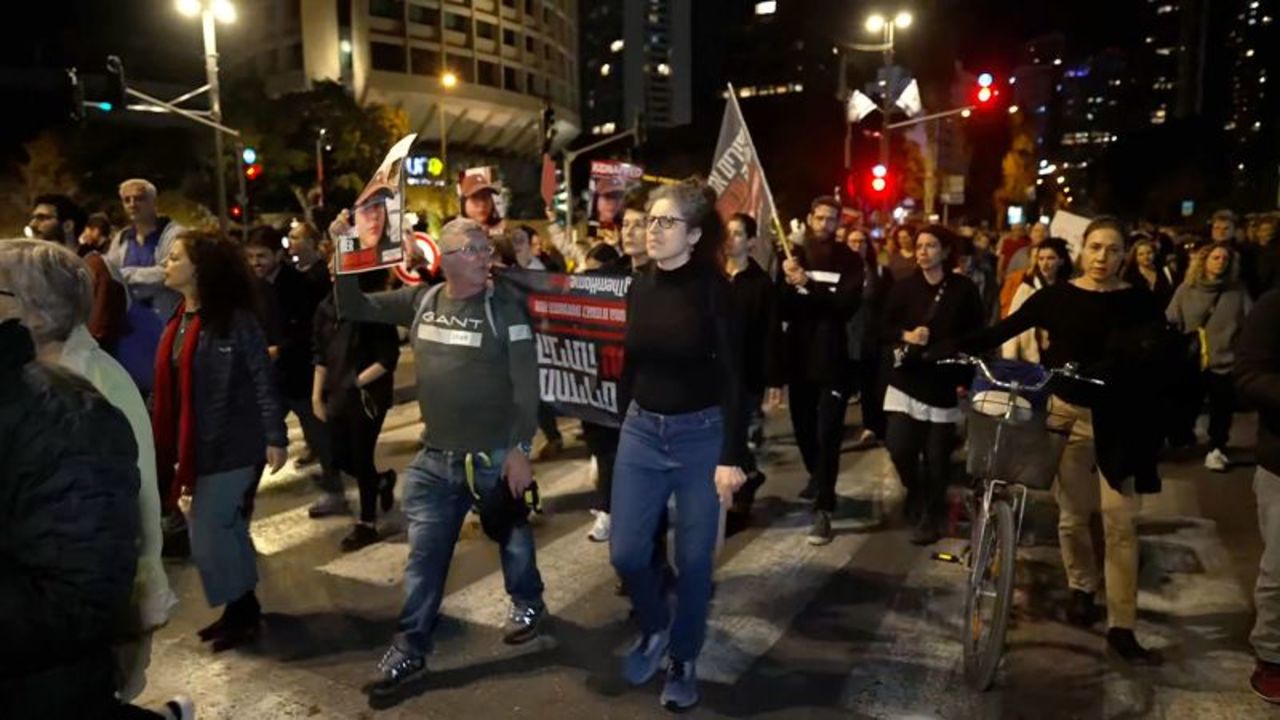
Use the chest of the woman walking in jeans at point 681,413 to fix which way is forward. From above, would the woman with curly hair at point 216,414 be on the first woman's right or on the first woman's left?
on the first woman's right

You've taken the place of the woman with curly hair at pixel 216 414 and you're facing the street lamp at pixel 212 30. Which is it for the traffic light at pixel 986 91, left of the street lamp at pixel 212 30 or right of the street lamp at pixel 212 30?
right

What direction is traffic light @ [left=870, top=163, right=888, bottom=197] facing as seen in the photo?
toward the camera

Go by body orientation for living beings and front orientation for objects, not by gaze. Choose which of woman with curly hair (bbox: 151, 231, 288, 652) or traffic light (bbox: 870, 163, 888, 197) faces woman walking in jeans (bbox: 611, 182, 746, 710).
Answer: the traffic light

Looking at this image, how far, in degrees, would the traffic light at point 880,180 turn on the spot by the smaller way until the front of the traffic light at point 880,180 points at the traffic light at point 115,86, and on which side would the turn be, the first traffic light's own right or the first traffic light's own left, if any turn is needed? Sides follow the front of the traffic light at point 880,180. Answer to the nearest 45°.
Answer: approximately 45° to the first traffic light's own right

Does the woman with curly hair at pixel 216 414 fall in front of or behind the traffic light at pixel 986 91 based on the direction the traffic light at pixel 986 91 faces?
in front

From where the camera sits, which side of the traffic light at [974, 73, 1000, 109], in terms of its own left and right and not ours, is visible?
front

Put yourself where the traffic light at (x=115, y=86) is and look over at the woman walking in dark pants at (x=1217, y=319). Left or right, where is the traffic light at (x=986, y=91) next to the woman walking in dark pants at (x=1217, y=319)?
left

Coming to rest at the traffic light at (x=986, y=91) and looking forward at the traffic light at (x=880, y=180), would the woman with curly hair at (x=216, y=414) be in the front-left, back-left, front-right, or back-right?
back-left

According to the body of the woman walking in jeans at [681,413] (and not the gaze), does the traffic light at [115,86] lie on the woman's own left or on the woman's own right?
on the woman's own right

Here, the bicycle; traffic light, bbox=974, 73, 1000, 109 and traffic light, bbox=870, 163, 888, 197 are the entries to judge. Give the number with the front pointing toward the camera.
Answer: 3

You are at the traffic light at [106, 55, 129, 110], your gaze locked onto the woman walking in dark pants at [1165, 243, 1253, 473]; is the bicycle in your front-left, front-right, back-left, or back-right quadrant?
front-right

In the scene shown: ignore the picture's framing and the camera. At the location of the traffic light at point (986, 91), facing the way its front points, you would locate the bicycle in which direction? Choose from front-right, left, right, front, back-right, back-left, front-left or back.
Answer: front

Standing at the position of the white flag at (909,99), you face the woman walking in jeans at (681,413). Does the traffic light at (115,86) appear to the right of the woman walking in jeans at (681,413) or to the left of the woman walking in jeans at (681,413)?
right
